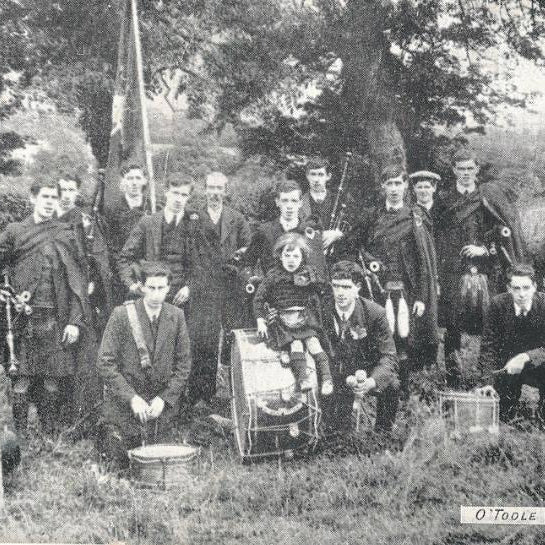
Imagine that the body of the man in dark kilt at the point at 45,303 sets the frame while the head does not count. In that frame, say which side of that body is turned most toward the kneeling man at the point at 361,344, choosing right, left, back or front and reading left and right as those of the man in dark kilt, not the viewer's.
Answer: left

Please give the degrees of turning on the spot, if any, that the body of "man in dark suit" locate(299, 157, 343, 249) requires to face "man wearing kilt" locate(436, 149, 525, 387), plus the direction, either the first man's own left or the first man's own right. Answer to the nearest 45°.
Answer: approximately 90° to the first man's own left

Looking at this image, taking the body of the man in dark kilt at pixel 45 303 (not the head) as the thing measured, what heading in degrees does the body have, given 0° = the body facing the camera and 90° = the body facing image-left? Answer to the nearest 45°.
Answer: approximately 0°

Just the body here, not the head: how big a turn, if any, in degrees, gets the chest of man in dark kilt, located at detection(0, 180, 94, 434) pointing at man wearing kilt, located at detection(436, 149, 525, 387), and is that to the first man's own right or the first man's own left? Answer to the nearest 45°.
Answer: approximately 90° to the first man's own left
